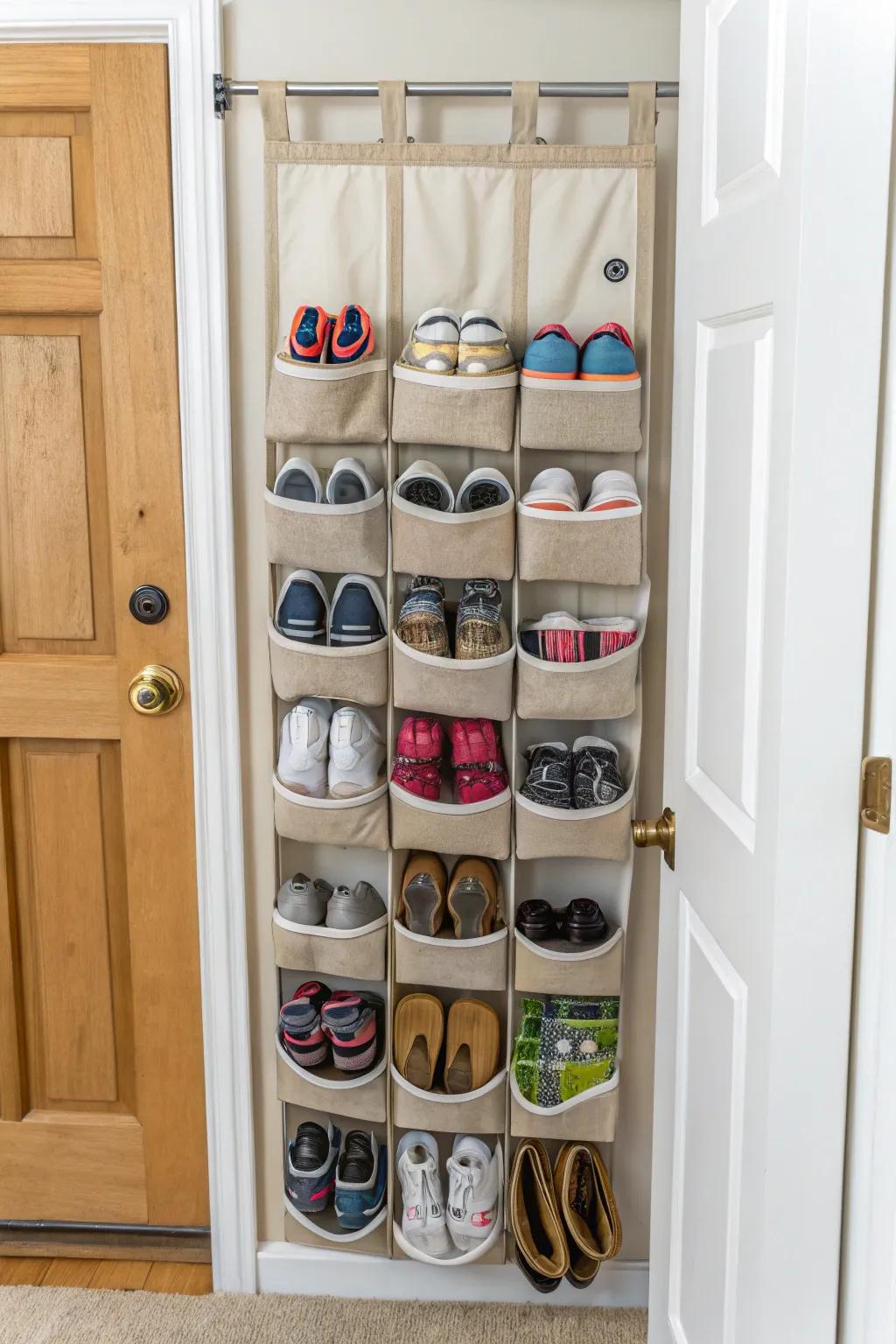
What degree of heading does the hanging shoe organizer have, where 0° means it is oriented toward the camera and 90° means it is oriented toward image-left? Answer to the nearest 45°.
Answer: approximately 0°
